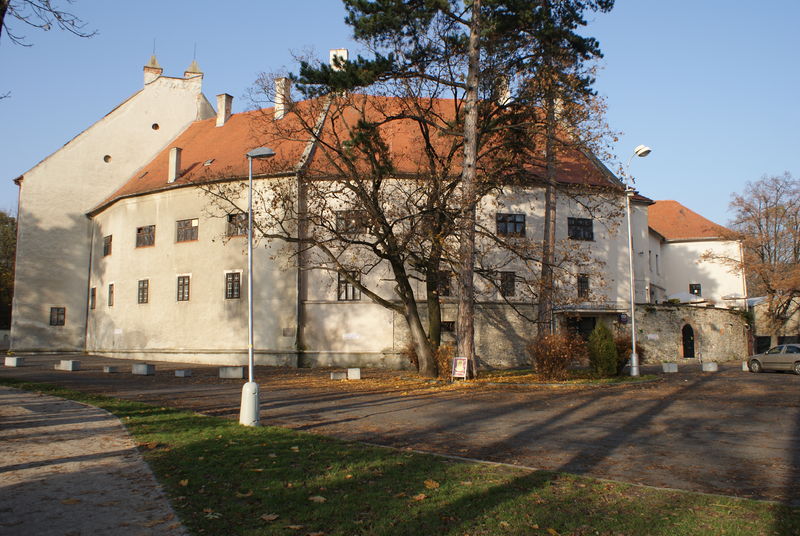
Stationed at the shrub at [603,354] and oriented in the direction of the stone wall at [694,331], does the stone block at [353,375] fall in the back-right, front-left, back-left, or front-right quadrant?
back-left

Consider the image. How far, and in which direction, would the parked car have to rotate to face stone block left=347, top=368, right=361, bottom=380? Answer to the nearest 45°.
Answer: approximately 45° to its left

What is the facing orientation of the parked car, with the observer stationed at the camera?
facing to the left of the viewer

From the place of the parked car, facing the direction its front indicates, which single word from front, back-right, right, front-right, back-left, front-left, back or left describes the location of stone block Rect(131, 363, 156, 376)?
front-left

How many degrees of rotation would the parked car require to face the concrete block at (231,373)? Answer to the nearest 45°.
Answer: approximately 45° to its left

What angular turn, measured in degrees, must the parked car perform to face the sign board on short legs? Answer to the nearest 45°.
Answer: approximately 45° to its left
